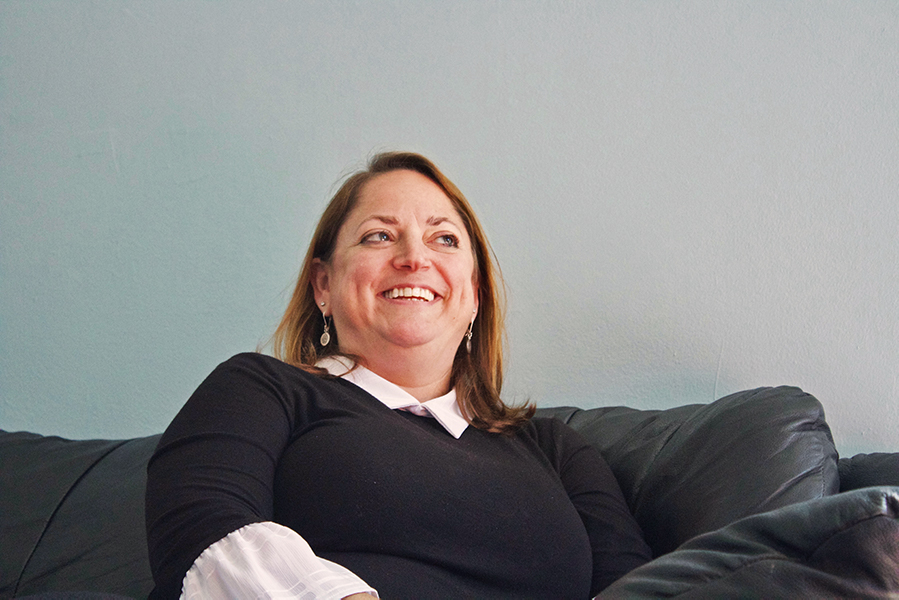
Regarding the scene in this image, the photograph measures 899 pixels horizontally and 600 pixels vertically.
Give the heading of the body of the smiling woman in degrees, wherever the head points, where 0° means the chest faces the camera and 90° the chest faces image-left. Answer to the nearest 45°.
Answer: approximately 315°

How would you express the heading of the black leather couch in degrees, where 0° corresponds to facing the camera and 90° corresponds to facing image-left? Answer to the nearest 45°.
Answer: approximately 0°
